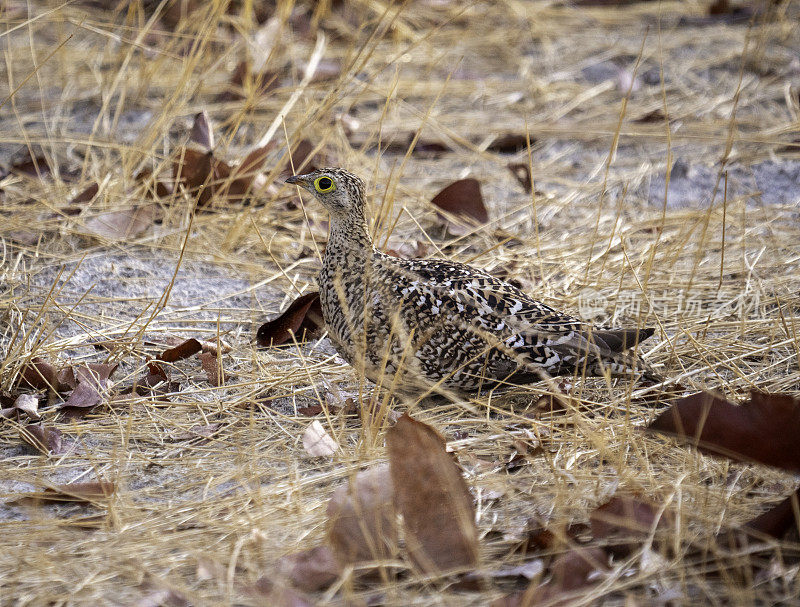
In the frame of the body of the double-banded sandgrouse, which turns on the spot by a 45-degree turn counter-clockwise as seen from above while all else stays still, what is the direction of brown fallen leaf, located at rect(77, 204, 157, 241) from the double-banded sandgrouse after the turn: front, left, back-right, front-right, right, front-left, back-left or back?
right

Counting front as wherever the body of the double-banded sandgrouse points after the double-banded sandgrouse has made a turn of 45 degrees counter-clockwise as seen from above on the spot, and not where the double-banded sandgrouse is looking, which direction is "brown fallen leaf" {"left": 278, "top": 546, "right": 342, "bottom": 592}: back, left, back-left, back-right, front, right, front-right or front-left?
front-left

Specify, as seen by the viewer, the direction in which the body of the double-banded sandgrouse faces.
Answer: to the viewer's left

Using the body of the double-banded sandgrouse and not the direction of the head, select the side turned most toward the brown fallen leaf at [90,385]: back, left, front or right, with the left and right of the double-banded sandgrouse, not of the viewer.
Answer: front

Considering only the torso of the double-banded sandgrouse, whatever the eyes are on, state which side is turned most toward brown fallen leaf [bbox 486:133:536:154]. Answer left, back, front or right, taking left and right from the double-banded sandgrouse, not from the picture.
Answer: right

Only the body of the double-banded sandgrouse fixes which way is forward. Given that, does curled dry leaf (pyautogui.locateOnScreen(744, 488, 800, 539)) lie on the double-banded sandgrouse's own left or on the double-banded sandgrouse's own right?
on the double-banded sandgrouse's own left

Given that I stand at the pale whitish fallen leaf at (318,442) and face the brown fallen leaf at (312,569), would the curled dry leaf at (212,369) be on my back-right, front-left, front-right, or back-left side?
back-right

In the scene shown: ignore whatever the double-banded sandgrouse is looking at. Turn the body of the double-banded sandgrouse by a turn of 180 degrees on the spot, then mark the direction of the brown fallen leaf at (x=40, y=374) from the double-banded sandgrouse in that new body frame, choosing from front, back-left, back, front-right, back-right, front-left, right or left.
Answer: back

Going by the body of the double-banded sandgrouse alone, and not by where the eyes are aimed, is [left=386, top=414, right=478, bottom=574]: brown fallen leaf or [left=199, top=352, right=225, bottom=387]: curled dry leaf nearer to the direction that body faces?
the curled dry leaf

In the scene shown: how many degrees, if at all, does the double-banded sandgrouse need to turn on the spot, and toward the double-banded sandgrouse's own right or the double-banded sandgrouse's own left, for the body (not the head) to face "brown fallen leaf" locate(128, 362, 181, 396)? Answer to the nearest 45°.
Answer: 0° — it already faces it

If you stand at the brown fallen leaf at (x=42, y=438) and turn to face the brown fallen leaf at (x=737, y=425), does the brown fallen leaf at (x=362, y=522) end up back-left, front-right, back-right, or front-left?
front-right

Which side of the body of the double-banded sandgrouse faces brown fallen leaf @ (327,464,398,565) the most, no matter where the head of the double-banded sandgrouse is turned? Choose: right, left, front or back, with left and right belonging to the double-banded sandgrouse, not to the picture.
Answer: left
